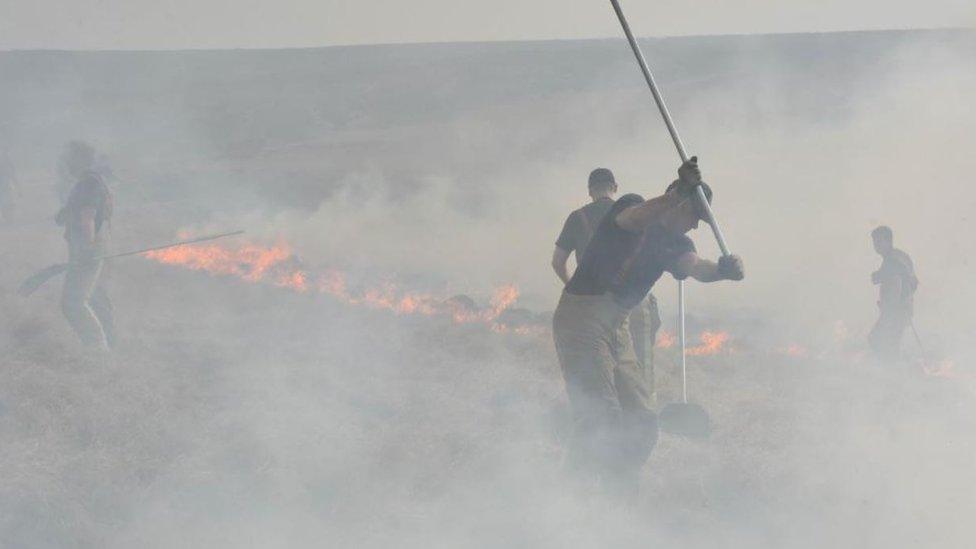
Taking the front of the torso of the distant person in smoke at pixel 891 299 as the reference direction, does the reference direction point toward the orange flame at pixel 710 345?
yes

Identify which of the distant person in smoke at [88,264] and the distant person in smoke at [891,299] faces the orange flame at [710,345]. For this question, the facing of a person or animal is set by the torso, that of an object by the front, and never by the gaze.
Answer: the distant person in smoke at [891,299]

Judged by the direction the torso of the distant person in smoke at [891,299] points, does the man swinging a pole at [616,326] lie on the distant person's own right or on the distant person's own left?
on the distant person's own left

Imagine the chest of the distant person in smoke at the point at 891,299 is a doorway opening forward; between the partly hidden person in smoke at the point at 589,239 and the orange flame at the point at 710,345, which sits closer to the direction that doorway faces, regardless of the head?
the orange flame

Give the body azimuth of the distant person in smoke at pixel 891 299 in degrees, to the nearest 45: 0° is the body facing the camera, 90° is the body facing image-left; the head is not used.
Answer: approximately 90°

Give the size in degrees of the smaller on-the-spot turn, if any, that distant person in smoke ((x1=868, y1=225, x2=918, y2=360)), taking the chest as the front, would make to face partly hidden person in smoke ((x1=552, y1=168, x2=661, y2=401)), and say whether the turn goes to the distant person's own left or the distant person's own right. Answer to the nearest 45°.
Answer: approximately 45° to the distant person's own left

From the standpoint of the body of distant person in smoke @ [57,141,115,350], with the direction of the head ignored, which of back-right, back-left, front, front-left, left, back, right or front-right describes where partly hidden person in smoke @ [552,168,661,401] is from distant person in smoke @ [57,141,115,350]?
back-left

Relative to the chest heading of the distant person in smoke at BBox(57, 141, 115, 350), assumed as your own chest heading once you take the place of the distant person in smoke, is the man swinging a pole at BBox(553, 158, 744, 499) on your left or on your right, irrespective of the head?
on your left
